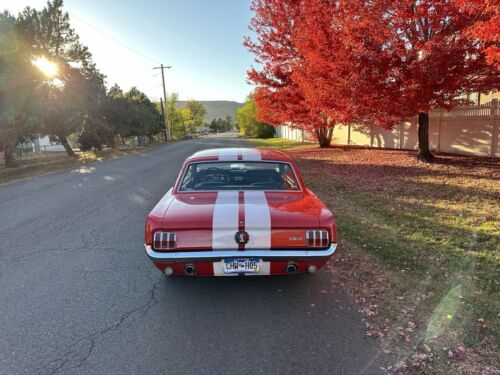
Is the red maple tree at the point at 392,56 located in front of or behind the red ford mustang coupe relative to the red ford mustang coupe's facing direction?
in front

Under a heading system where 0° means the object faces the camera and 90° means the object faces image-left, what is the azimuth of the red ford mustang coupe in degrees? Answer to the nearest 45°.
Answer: approximately 180°

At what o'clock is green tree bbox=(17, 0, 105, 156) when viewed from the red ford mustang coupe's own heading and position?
The green tree is roughly at 11 o'clock from the red ford mustang coupe.

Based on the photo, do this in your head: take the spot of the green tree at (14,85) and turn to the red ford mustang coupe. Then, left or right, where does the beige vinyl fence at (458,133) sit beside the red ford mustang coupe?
left

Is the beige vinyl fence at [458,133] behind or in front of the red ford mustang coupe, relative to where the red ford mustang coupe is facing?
in front

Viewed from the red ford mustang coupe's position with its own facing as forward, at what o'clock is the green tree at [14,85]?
The green tree is roughly at 11 o'clock from the red ford mustang coupe.
